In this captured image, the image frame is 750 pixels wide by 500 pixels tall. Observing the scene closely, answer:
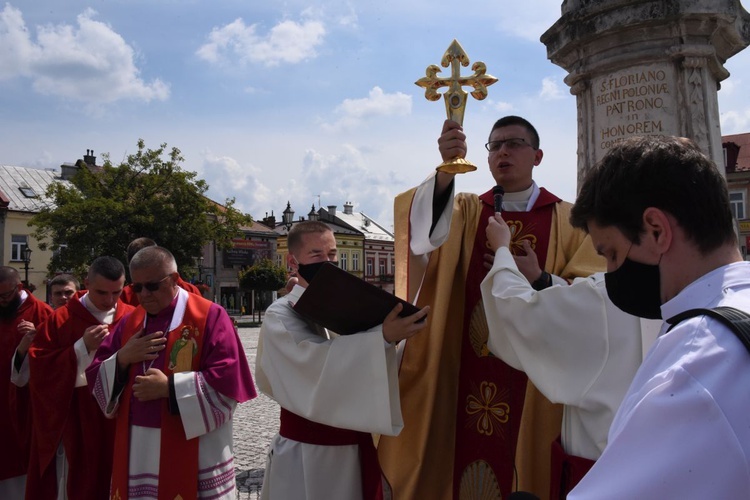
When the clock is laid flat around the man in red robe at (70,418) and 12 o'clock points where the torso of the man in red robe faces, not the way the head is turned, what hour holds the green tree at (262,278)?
The green tree is roughly at 8 o'clock from the man in red robe.

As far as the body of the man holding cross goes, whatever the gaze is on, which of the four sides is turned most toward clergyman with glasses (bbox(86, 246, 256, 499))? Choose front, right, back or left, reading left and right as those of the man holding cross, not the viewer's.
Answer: right

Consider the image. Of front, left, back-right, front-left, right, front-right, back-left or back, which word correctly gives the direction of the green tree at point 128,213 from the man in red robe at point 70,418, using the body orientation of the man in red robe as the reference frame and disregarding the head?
back-left

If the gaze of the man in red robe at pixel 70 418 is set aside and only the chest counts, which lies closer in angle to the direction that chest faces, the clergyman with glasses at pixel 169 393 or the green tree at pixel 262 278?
the clergyman with glasses

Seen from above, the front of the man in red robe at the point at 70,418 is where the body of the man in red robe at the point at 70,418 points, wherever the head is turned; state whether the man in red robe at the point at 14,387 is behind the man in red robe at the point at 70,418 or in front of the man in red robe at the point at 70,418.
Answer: behind

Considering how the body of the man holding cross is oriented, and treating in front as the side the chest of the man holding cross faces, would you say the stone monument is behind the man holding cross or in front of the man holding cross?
behind

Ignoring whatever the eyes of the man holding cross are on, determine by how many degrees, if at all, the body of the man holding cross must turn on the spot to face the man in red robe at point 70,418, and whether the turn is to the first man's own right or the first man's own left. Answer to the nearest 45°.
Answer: approximately 90° to the first man's own right

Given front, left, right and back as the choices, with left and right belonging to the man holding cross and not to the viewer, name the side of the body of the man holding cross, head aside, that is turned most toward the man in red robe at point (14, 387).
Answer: right
